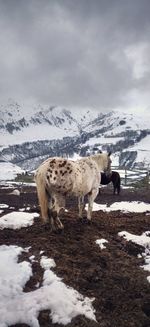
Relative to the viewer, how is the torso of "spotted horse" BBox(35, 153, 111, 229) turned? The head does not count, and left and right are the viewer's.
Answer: facing away from the viewer and to the right of the viewer
